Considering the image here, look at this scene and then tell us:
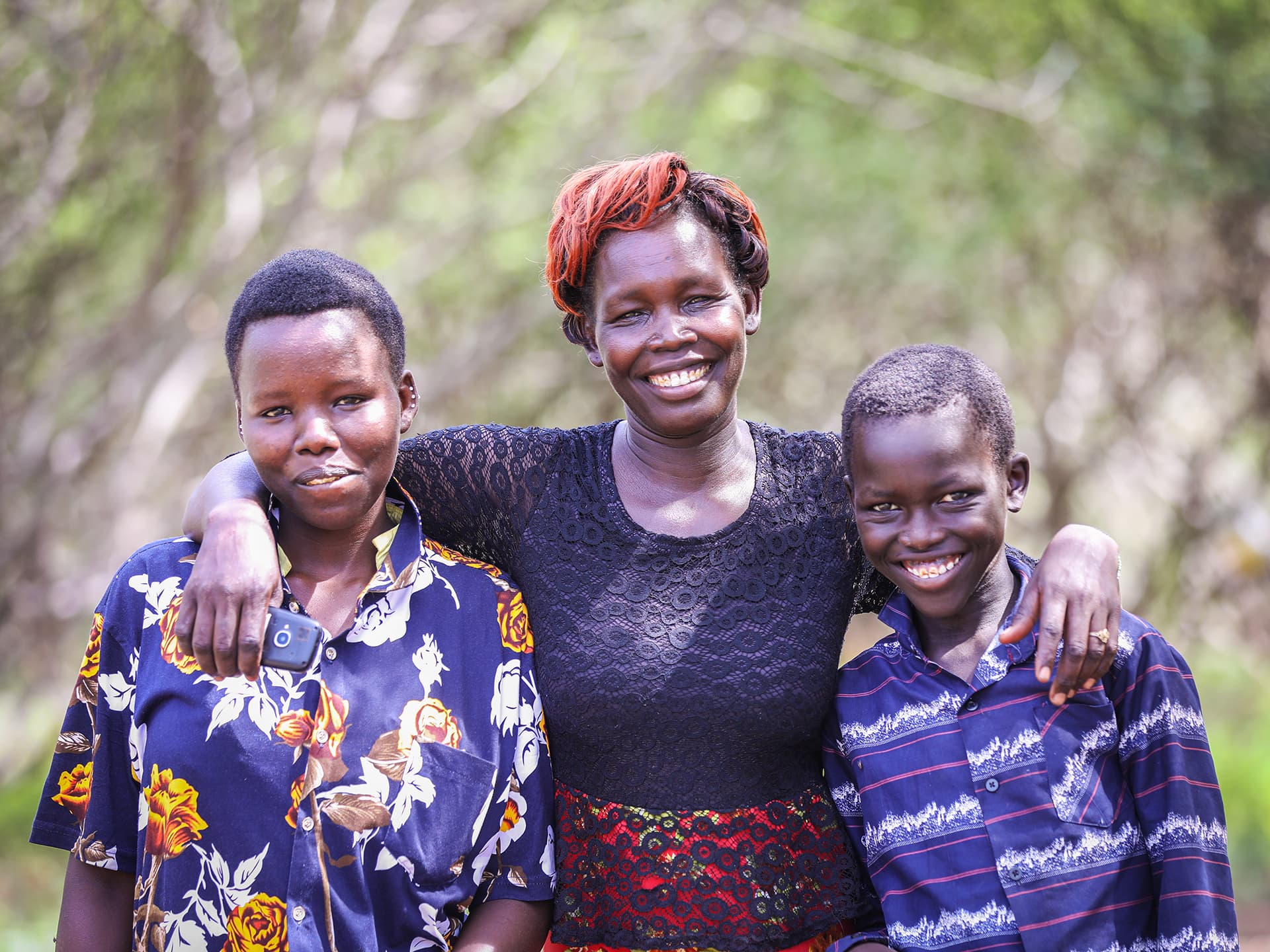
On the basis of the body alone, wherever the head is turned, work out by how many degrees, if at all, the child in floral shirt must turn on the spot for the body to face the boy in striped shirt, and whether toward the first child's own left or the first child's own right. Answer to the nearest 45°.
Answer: approximately 90° to the first child's own left

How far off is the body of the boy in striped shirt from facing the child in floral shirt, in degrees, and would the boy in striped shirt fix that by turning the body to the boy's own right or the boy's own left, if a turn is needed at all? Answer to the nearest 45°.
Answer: approximately 90° to the boy's own right

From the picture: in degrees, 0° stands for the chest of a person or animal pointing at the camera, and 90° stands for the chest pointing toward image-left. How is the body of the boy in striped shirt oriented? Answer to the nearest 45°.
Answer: approximately 0°
